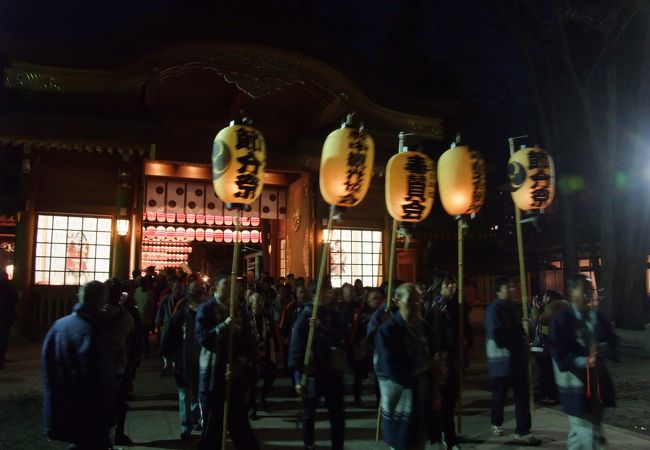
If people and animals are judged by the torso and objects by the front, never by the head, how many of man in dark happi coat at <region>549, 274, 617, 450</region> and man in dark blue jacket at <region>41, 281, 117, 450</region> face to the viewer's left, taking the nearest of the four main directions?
0

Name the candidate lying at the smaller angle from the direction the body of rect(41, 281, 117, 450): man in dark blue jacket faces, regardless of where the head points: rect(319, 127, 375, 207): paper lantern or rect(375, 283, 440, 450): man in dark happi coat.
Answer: the paper lantern

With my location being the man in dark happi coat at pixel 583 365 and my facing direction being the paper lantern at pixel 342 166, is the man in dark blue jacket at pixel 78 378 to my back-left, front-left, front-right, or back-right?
front-left

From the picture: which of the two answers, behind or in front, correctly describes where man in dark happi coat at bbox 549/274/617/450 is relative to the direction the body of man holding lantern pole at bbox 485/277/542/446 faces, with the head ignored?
in front

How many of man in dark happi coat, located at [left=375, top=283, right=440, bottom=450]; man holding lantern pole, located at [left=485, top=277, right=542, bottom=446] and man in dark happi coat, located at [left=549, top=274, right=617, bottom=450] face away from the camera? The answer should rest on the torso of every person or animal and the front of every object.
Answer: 0

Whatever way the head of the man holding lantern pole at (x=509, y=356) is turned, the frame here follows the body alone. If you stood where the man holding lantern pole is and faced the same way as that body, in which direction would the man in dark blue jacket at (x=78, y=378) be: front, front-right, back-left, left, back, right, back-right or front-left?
right

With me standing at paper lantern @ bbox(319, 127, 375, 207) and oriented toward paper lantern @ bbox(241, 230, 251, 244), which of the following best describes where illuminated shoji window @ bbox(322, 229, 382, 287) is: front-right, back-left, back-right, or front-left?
front-right

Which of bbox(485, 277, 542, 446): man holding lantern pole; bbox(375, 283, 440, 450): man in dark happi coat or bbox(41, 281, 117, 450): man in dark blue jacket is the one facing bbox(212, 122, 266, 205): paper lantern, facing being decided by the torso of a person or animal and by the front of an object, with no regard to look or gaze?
bbox(41, 281, 117, 450): man in dark blue jacket

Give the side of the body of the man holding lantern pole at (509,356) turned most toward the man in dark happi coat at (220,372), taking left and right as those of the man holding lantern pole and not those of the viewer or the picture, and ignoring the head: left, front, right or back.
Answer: right

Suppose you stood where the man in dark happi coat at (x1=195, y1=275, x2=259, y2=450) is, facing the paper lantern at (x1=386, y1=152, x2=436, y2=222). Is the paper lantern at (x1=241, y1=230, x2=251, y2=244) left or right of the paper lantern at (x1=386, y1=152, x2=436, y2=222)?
left

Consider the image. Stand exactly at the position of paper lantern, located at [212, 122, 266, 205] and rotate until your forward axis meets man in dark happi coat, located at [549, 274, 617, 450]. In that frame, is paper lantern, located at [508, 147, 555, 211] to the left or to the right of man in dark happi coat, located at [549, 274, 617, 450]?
left

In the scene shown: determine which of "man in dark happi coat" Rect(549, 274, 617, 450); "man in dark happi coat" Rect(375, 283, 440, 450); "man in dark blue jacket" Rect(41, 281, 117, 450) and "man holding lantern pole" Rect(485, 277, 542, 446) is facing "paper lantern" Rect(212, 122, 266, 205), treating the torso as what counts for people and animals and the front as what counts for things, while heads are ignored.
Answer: "man in dark blue jacket" Rect(41, 281, 117, 450)

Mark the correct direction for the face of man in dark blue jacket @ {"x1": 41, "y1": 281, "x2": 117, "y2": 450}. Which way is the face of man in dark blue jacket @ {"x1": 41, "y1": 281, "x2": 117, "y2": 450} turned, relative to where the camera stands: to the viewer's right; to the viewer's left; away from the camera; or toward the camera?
away from the camera

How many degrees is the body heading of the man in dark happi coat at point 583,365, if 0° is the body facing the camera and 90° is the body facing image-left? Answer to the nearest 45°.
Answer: approximately 315°
